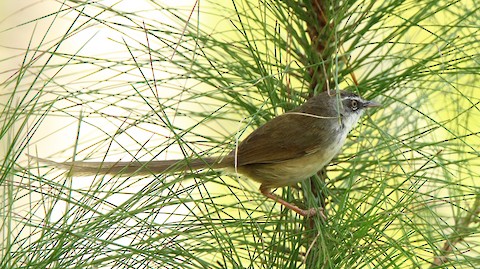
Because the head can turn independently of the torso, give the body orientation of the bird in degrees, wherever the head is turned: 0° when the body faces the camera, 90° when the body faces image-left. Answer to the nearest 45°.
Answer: approximately 270°
